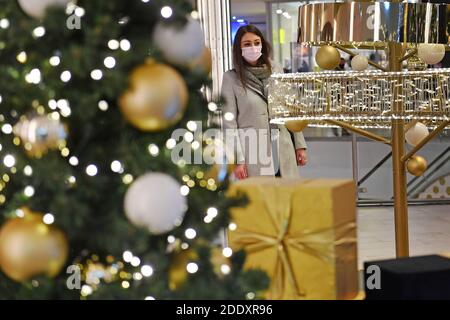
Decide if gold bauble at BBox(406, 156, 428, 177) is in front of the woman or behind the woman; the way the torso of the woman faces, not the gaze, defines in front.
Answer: in front

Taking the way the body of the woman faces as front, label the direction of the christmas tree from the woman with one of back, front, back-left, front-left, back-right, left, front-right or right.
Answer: front-right

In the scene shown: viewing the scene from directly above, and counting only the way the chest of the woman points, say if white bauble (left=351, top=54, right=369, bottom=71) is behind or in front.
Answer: in front

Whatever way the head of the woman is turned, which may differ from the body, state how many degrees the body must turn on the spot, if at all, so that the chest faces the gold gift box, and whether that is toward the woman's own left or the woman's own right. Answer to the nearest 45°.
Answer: approximately 45° to the woman's own right

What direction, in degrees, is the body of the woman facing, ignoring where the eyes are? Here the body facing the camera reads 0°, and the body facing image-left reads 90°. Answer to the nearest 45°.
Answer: approximately 315°
